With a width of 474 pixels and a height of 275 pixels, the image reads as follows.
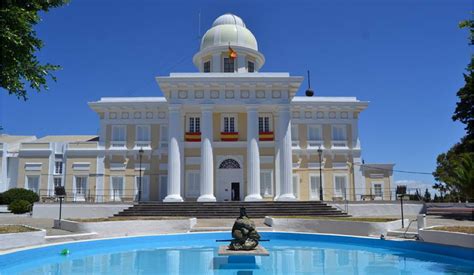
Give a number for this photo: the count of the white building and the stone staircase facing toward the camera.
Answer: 2

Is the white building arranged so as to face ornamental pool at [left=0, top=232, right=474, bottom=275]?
yes

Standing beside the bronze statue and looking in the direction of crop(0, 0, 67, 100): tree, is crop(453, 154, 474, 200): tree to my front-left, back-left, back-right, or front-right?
back-right

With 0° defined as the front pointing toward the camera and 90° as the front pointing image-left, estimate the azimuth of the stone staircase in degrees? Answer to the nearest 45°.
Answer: approximately 0°

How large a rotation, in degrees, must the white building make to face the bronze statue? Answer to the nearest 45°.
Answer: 0° — it already faces it

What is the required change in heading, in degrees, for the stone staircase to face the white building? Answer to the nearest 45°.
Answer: approximately 180°

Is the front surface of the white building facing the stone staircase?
yes
